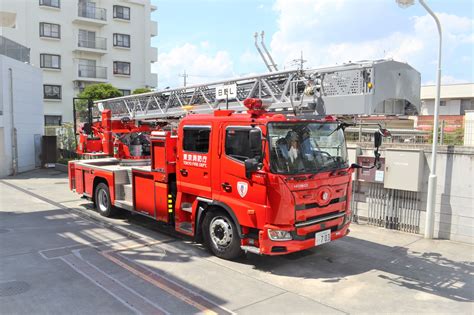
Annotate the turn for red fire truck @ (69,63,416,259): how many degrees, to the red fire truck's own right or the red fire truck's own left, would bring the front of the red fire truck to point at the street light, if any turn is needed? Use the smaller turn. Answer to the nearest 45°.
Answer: approximately 90° to the red fire truck's own left

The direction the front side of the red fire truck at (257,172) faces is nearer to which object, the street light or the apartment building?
the street light

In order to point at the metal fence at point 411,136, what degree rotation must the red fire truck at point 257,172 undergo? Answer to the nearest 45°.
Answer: approximately 90° to its left

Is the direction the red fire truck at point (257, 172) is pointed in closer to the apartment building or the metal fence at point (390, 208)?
the metal fence

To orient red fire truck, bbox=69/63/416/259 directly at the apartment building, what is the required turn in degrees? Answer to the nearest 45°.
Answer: approximately 180°

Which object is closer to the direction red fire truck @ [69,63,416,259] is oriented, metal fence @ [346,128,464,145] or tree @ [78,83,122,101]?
the metal fence

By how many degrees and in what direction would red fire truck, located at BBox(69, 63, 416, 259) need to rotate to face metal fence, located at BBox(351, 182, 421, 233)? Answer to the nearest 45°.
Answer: approximately 90° to its left

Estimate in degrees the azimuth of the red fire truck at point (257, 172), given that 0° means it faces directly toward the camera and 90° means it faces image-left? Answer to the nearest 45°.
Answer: approximately 315°
